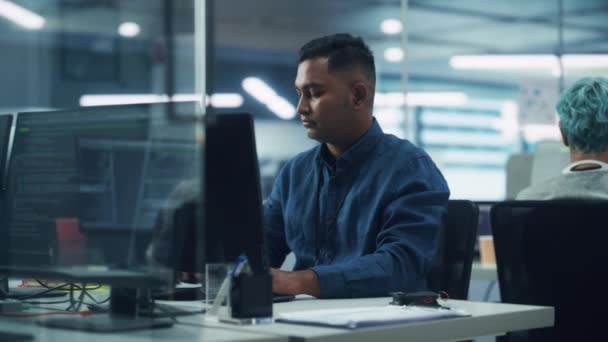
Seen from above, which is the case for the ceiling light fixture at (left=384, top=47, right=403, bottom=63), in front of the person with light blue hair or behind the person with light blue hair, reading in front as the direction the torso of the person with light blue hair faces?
in front

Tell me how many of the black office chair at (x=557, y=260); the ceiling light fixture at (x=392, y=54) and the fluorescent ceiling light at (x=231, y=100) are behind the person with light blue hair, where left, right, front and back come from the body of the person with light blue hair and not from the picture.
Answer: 1

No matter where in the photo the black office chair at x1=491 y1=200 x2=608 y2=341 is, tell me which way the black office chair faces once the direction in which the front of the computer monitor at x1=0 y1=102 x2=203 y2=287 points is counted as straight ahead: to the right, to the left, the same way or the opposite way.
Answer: the opposite way

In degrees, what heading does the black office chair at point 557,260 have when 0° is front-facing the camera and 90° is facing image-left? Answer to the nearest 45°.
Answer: approximately 180°

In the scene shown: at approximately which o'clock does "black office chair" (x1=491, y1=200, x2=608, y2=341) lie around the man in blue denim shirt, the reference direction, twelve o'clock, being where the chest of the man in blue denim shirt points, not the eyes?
The black office chair is roughly at 8 o'clock from the man in blue denim shirt.

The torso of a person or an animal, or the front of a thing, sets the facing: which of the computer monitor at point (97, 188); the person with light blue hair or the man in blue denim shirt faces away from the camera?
the person with light blue hair

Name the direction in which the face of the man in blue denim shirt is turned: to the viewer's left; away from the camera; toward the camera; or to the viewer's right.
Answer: to the viewer's left

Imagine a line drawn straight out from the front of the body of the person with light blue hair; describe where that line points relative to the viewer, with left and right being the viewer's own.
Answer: facing away from the viewer

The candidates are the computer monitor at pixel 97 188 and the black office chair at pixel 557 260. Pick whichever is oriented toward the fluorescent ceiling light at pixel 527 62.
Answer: the black office chair

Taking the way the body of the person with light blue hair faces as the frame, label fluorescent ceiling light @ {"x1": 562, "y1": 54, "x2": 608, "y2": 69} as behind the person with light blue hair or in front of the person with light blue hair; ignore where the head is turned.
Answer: in front

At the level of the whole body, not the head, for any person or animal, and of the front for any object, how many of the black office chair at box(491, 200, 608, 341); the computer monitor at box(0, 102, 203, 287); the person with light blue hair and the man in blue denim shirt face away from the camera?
2
